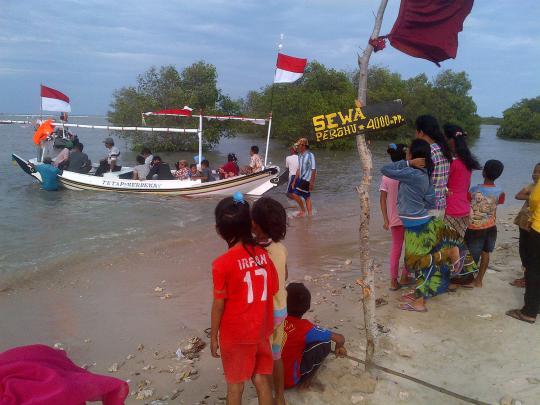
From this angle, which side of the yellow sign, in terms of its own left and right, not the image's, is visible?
front

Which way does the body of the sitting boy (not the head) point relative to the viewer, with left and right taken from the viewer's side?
facing away from the viewer and to the right of the viewer

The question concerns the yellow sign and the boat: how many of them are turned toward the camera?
1

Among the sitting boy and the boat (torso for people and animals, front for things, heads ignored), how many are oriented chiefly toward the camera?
0

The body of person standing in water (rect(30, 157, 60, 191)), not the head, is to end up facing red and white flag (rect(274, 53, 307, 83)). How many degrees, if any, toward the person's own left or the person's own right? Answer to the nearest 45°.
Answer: approximately 135° to the person's own right

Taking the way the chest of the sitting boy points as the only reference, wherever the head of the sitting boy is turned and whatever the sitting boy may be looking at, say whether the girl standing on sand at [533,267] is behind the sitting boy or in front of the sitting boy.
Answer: in front

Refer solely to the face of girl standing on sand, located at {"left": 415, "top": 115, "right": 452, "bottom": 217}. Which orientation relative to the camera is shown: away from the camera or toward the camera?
away from the camera

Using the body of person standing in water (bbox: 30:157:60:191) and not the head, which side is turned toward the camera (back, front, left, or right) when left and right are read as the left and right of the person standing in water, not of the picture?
back

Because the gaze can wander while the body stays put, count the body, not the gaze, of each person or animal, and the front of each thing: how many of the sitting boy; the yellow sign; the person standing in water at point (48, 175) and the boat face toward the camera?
1
